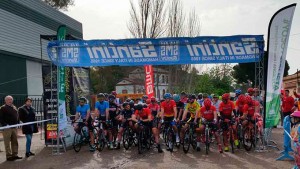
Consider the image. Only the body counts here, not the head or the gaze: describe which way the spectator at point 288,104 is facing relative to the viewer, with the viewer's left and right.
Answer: facing the viewer and to the left of the viewer

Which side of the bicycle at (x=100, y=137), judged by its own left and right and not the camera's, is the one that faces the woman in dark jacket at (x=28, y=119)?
right

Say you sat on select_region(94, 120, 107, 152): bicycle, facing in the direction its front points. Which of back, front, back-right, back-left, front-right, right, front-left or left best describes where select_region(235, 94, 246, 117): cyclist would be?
left

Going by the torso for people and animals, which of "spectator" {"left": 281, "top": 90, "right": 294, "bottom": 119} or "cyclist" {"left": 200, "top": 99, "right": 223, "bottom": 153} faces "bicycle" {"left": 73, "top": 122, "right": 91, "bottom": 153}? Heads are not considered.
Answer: the spectator

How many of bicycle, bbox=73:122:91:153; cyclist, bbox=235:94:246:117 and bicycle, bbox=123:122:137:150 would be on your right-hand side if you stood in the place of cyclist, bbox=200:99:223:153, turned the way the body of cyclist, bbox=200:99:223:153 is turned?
2

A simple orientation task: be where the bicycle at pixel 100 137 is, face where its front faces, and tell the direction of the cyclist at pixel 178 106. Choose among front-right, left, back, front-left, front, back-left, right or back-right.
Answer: left

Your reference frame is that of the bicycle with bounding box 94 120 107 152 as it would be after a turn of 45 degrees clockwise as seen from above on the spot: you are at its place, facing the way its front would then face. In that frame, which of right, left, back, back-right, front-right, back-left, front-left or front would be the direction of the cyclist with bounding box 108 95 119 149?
back

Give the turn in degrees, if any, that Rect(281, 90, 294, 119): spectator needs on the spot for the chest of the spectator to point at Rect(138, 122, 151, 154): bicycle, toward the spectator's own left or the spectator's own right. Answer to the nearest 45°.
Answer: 0° — they already face it

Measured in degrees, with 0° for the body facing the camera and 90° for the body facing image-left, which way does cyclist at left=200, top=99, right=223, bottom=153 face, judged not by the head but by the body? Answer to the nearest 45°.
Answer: approximately 0°

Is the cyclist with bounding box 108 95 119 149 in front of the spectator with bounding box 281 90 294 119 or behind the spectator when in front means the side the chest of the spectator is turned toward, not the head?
in front

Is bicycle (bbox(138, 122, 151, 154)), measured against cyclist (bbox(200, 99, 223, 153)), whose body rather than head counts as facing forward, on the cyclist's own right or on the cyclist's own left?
on the cyclist's own right

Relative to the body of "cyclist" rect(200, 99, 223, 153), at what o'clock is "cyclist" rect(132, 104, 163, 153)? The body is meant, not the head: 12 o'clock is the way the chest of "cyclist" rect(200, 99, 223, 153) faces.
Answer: "cyclist" rect(132, 104, 163, 153) is roughly at 3 o'clock from "cyclist" rect(200, 99, 223, 153).
